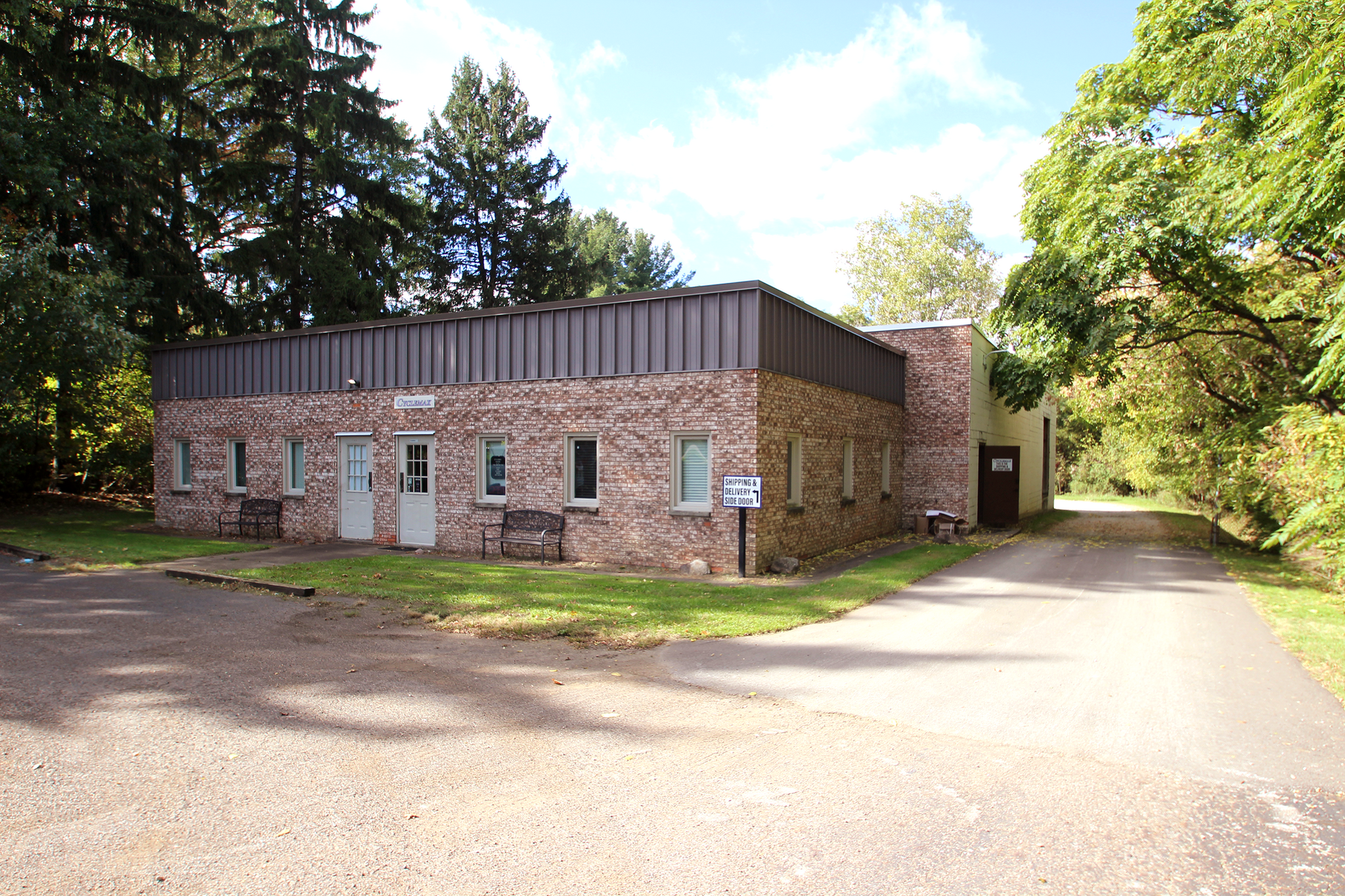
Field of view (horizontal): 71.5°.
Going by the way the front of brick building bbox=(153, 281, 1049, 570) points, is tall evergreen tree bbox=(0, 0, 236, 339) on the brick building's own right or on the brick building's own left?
on the brick building's own right

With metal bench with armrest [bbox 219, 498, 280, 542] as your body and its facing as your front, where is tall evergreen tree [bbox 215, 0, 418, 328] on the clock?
The tall evergreen tree is roughly at 5 o'clock from the metal bench with armrest.

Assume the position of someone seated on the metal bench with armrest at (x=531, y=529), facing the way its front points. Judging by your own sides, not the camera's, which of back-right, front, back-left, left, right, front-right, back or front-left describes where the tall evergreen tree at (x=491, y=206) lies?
back-right

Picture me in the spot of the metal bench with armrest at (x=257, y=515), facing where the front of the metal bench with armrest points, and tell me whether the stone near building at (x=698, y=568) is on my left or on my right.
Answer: on my left

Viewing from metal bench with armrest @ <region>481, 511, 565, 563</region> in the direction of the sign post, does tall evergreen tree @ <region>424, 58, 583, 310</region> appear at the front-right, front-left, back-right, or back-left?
back-left

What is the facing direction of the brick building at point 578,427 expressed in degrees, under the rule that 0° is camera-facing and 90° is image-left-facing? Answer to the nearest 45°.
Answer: approximately 45°

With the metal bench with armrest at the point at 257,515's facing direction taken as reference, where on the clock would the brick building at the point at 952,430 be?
The brick building is roughly at 8 o'clock from the metal bench with armrest.

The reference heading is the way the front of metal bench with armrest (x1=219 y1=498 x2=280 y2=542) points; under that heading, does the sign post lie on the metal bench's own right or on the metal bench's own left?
on the metal bench's own left
